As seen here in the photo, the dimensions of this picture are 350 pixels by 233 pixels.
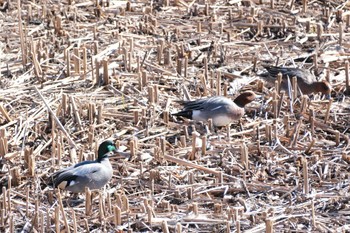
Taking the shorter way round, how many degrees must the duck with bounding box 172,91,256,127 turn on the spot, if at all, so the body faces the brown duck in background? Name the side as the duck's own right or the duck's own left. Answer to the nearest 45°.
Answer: approximately 45° to the duck's own left

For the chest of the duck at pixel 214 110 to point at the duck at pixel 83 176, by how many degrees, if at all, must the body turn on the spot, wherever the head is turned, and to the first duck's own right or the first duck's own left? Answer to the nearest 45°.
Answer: approximately 135° to the first duck's own right

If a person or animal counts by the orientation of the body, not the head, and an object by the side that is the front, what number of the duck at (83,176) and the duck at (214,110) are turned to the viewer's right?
2

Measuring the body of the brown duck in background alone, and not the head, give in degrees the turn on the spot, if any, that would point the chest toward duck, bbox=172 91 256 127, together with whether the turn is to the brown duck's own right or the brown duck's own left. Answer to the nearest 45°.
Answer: approximately 135° to the brown duck's own right

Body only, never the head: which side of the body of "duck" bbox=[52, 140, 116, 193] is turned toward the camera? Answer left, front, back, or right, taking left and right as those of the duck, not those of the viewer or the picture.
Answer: right

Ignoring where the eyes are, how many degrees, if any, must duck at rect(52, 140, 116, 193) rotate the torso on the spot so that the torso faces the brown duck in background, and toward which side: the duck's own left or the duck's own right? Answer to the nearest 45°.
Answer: approximately 45° to the duck's own left

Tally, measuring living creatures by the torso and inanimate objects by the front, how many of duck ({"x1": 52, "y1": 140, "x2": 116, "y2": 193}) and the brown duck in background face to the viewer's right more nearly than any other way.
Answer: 2

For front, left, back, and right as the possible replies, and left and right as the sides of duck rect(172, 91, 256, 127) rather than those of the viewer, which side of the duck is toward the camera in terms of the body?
right

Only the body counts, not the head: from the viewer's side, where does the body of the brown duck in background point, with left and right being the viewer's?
facing to the right of the viewer

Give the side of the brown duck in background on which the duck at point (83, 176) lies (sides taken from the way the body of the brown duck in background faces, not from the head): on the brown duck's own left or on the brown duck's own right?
on the brown duck's own right
